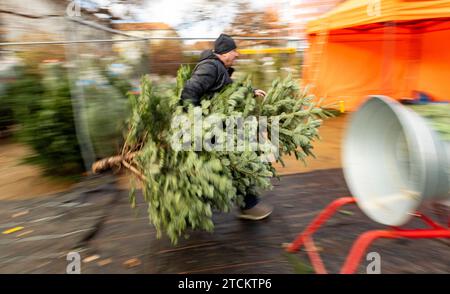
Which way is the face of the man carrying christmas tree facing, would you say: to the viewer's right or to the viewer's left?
to the viewer's right

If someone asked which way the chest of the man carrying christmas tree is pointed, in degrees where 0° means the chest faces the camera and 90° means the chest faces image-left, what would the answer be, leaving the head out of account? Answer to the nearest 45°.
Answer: approximately 270°

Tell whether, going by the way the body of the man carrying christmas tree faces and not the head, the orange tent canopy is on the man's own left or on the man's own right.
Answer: on the man's own left

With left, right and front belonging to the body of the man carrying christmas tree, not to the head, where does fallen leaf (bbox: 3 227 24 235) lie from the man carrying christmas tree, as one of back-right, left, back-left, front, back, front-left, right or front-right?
back

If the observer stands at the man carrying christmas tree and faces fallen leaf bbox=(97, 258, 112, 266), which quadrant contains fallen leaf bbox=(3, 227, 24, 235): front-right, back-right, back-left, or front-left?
front-right
